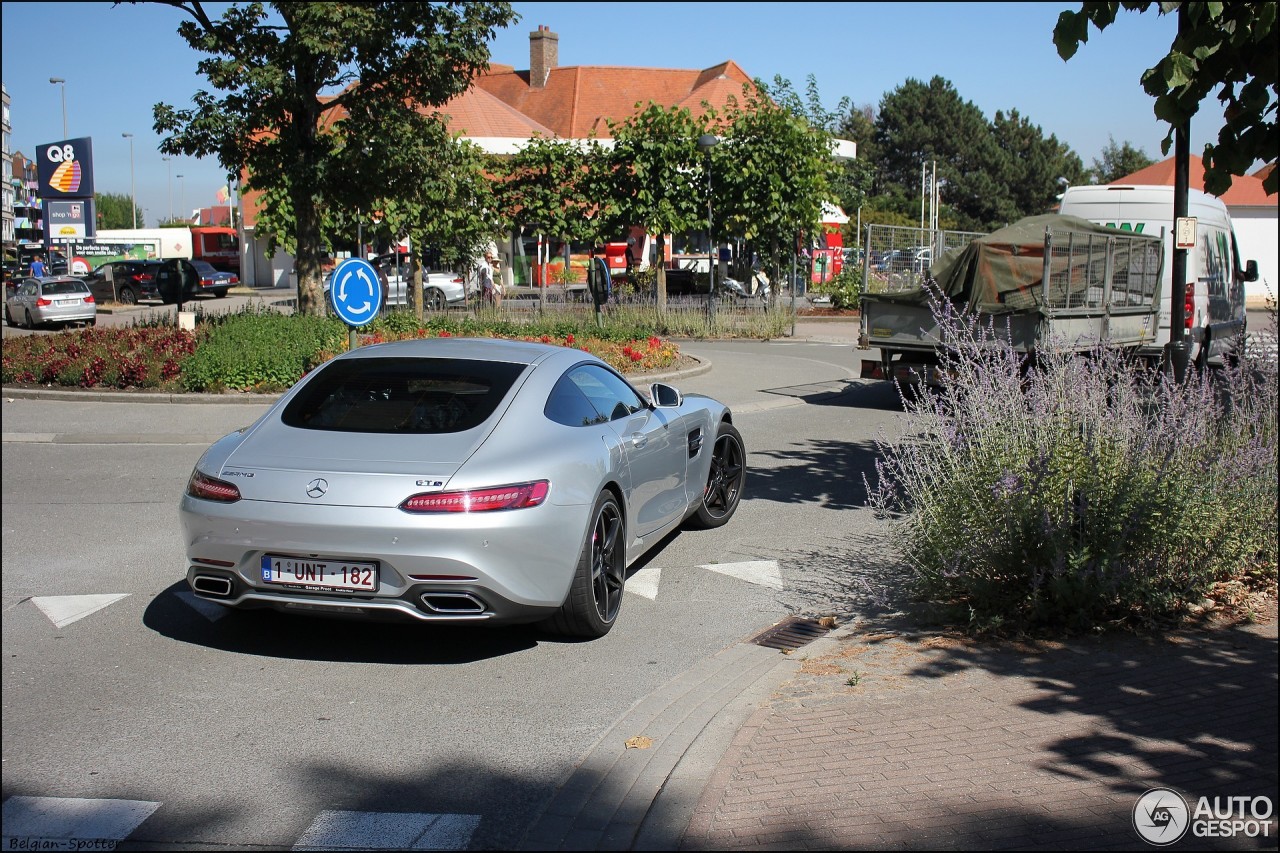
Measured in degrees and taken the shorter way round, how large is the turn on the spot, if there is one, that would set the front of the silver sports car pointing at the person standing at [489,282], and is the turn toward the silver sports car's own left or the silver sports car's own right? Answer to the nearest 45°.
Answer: approximately 45° to the silver sports car's own left

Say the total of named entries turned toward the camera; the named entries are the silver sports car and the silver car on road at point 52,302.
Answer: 0

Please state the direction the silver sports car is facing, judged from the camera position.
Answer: facing away from the viewer and to the right of the viewer

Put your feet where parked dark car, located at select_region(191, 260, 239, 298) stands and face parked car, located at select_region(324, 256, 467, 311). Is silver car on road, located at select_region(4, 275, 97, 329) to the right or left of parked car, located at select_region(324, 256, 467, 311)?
right

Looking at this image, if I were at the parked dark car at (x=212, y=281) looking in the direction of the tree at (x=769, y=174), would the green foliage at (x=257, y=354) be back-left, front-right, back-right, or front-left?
front-right

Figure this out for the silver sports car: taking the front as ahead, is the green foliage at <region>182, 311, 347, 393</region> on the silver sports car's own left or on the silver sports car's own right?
on the silver sports car's own left

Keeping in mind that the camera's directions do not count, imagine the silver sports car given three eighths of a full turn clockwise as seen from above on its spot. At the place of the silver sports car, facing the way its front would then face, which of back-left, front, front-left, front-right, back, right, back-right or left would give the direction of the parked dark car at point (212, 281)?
back

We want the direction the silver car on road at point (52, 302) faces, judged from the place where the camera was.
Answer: facing away from the viewer and to the left of the viewer

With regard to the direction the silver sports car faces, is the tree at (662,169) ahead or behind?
ahead
